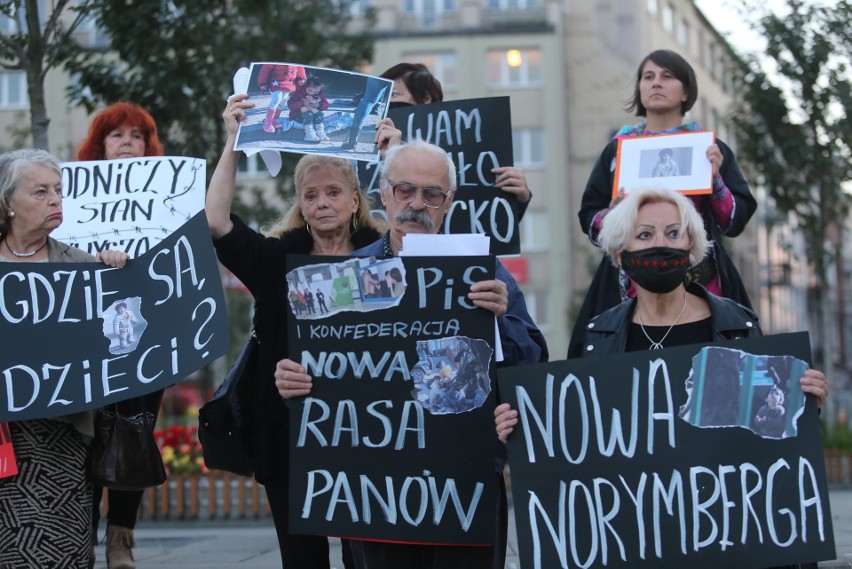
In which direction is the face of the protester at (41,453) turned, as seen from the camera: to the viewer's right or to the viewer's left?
to the viewer's right

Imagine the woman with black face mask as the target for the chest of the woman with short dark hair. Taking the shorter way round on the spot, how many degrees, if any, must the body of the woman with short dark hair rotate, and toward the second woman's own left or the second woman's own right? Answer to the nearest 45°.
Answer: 0° — they already face them

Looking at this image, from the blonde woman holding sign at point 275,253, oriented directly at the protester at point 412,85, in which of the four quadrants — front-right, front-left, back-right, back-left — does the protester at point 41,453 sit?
back-left

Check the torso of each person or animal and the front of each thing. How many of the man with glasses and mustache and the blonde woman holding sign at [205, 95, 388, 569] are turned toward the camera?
2

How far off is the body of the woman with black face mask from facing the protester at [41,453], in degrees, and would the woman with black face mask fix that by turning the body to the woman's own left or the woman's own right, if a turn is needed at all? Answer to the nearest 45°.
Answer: approximately 90° to the woman's own right

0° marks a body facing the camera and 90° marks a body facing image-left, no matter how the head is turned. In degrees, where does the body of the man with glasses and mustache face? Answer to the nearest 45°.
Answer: approximately 0°

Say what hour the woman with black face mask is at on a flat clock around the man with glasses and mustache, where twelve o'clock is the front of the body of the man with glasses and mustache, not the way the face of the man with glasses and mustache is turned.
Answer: The woman with black face mask is roughly at 9 o'clock from the man with glasses and mustache.

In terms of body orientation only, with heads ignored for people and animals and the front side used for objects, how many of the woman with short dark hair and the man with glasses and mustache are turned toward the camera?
2

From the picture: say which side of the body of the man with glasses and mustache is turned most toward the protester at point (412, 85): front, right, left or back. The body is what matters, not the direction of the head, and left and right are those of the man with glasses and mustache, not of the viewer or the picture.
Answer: back
